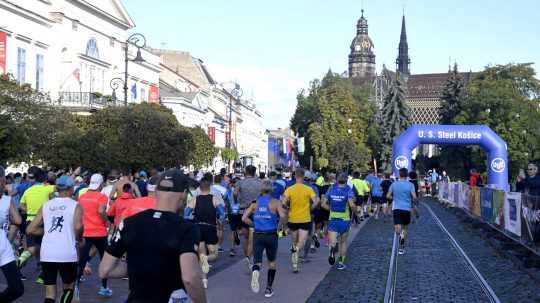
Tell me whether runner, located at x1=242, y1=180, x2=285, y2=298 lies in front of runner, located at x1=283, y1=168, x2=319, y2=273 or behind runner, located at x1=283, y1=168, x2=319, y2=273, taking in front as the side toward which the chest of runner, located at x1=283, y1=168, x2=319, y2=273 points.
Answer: behind

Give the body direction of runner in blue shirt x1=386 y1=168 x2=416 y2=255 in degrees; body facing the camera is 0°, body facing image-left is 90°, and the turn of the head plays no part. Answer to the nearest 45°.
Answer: approximately 180°

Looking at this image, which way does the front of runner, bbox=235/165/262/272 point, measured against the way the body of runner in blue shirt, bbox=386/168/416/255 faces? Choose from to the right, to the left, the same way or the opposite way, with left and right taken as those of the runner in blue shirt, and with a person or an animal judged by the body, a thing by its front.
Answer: the same way

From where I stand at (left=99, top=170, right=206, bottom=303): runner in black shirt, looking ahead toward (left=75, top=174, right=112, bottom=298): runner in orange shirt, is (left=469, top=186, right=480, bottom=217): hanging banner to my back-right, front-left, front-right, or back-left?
front-right

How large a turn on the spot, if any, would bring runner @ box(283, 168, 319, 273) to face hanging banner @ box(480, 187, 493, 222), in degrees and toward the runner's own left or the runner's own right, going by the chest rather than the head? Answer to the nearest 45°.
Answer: approximately 45° to the runner's own right

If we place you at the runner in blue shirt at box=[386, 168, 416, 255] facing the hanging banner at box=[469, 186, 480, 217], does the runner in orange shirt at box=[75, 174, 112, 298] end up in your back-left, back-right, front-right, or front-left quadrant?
back-left

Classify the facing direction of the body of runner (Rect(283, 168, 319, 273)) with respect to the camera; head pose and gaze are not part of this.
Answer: away from the camera

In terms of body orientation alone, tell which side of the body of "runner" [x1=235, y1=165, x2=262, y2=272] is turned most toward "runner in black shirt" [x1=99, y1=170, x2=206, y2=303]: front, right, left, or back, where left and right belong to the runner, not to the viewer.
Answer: back

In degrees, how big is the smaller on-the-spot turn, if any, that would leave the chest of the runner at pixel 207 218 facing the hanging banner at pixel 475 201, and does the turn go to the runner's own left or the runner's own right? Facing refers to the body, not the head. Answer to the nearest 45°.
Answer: approximately 45° to the runner's own right

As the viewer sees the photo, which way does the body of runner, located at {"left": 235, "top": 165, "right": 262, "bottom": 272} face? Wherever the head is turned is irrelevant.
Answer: away from the camera

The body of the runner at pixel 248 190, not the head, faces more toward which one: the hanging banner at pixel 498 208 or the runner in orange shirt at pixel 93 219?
the hanging banner

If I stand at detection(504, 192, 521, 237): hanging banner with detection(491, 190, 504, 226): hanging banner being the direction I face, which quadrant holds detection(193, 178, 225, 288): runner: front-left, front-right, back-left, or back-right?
back-left

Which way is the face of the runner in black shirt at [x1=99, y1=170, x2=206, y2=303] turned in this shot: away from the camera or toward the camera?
away from the camera

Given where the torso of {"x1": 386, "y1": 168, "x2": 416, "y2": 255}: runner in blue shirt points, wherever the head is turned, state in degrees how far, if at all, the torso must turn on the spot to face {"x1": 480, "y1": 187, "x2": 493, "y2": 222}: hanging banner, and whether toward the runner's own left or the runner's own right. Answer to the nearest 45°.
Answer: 0° — they already face it

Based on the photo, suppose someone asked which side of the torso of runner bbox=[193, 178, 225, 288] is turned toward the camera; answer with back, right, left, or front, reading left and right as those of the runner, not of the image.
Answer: back
